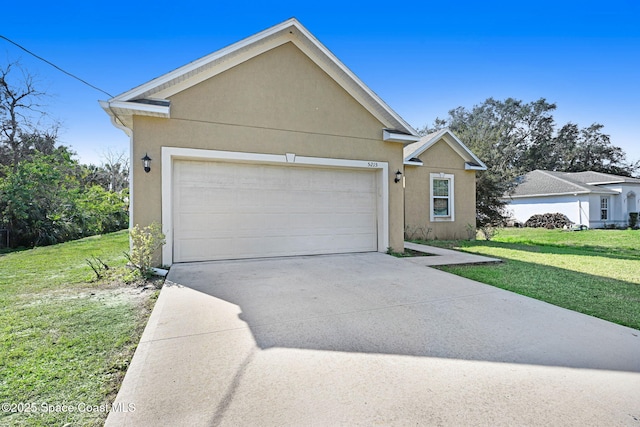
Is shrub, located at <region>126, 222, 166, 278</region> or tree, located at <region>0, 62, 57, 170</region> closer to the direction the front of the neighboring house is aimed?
the shrub

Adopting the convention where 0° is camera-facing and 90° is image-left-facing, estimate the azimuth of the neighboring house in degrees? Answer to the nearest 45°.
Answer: approximately 315°

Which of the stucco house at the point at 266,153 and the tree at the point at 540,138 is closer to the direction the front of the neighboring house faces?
the stucco house

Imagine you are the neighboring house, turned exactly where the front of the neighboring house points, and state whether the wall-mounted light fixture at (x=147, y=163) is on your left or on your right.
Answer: on your right

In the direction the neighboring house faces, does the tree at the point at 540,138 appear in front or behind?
behind

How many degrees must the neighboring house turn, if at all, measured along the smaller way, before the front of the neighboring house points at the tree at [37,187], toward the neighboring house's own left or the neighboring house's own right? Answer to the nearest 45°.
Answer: approximately 90° to the neighboring house's own right

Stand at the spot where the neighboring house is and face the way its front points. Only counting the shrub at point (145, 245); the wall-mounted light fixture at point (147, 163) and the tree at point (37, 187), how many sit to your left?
0

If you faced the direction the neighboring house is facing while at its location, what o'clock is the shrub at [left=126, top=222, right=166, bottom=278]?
The shrub is roughly at 2 o'clock from the neighboring house.

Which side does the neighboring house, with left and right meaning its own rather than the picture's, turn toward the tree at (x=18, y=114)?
right

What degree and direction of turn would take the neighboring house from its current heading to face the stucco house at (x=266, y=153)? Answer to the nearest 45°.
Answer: approximately 45° to its right

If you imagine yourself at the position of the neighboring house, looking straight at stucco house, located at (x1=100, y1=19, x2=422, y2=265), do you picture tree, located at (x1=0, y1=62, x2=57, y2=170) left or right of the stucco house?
right

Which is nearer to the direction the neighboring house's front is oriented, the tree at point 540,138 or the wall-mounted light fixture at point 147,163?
the wall-mounted light fixture

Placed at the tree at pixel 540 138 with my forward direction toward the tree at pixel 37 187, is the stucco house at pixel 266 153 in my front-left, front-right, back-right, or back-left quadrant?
front-left
